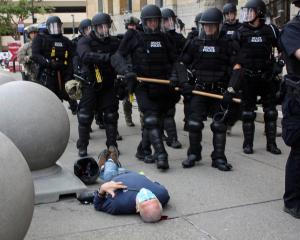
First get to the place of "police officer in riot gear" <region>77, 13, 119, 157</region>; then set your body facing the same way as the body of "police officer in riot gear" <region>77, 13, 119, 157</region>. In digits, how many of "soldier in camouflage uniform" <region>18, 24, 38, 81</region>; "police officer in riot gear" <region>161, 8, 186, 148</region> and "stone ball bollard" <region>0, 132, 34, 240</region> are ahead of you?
1

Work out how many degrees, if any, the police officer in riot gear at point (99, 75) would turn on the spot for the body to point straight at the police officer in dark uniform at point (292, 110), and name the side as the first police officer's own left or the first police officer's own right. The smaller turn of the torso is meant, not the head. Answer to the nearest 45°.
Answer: approximately 45° to the first police officer's own left

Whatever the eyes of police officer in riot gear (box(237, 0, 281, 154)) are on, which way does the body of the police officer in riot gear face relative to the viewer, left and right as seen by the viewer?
facing the viewer

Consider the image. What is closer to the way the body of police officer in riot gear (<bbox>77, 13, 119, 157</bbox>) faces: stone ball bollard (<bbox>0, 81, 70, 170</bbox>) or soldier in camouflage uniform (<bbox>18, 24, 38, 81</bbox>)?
the stone ball bollard

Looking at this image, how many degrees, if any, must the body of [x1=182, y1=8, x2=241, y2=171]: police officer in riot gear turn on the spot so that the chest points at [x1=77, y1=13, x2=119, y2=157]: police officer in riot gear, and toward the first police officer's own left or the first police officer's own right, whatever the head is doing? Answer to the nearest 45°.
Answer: approximately 90° to the first police officer's own right

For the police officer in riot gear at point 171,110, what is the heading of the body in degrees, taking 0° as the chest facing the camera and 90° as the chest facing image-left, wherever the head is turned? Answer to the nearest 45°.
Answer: approximately 45°

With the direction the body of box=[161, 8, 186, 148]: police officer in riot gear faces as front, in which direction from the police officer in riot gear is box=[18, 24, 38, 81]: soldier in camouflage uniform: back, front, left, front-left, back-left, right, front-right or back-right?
right

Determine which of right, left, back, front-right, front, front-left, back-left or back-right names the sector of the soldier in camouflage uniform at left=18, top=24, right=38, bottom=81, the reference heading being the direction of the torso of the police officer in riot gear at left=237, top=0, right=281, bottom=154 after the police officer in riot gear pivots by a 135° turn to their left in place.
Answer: left

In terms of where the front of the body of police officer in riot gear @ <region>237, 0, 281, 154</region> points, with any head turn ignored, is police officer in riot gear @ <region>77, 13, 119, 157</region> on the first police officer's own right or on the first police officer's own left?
on the first police officer's own right

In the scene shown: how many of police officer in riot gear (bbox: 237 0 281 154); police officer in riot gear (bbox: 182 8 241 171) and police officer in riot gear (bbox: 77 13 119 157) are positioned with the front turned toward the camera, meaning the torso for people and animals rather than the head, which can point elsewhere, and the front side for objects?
3

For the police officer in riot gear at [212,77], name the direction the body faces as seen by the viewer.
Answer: toward the camera
